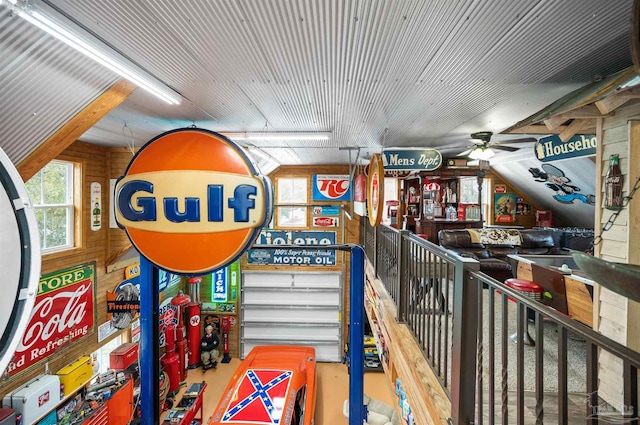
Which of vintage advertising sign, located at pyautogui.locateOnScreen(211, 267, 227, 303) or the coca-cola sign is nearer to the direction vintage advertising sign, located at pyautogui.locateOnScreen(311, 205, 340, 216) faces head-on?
the coca-cola sign

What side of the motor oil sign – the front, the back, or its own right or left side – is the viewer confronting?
front

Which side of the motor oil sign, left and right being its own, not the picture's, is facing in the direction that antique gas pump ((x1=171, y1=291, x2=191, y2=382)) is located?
right

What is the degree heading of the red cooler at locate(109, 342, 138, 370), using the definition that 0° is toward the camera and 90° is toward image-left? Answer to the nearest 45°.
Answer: approximately 315°

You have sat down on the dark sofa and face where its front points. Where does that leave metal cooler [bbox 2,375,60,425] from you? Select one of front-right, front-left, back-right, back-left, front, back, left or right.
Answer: front-right

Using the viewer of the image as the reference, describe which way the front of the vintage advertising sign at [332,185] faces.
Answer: facing the viewer

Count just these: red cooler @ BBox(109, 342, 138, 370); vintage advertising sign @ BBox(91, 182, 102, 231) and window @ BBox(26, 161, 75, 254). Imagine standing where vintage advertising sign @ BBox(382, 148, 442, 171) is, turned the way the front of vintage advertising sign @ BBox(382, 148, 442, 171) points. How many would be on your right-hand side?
3

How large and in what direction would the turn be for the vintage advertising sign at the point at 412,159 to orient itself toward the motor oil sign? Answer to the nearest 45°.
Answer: approximately 135° to its right

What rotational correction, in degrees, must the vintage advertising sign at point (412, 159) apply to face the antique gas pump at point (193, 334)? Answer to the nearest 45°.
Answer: approximately 90° to its right

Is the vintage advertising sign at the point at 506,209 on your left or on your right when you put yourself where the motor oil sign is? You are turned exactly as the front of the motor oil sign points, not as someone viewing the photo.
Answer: on your left

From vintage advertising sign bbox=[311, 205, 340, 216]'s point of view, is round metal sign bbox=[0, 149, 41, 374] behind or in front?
in front

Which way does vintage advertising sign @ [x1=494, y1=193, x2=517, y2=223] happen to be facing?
toward the camera

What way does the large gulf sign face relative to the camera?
toward the camera

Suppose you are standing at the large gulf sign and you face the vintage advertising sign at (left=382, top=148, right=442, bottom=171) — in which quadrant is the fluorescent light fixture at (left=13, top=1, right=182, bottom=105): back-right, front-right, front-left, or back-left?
back-left

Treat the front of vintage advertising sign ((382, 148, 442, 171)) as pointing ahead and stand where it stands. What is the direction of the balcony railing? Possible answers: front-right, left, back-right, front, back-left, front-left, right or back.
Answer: front

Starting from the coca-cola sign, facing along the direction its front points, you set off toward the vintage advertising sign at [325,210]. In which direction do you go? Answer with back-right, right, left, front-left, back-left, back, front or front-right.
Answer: front-left

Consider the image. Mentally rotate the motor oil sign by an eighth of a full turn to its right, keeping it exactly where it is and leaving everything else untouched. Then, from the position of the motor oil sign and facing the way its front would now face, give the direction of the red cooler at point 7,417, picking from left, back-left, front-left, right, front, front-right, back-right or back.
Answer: front
